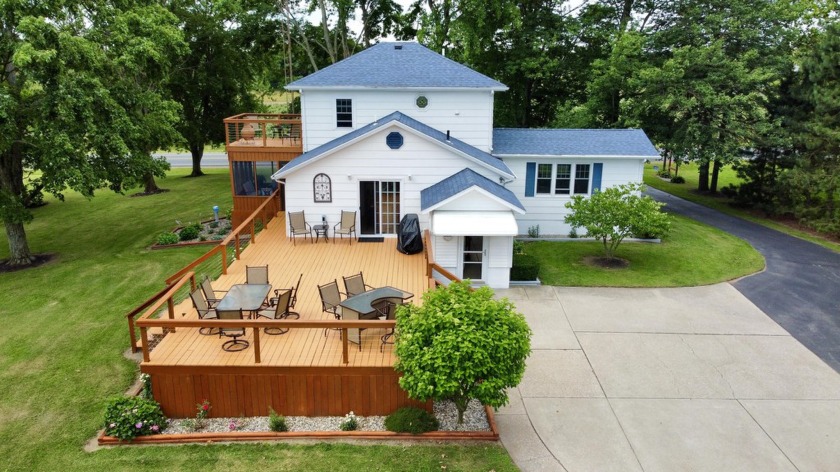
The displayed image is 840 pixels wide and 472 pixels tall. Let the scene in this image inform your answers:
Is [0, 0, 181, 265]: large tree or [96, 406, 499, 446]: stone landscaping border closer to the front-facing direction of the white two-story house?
the stone landscaping border

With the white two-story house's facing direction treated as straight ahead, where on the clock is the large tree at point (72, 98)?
The large tree is roughly at 3 o'clock from the white two-story house.

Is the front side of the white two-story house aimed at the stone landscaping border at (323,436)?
yes

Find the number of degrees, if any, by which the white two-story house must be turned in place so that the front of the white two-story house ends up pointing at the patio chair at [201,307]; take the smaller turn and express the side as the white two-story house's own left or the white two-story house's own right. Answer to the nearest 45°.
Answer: approximately 45° to the white two-story house's own right

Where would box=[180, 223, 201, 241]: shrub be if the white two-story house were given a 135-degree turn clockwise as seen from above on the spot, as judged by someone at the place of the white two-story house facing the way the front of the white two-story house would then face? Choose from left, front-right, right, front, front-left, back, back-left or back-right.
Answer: front-left

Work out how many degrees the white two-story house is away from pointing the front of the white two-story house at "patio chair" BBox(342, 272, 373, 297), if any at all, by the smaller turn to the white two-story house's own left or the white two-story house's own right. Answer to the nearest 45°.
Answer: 0° — it already faces it

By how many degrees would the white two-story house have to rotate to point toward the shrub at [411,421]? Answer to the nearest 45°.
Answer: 0° — it already faces it

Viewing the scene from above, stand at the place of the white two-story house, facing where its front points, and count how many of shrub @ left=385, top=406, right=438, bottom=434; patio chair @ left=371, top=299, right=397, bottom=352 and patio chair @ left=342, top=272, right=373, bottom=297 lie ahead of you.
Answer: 3

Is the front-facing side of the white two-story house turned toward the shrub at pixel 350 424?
yes

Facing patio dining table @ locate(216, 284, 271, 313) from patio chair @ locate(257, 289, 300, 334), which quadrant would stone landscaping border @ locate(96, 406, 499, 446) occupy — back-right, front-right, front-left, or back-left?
back-left

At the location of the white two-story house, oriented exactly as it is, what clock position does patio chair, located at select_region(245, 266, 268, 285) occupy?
The patio chair is roughly at 1 o'clock from the white two-story house.

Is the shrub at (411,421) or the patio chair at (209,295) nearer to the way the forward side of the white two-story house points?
the shrub

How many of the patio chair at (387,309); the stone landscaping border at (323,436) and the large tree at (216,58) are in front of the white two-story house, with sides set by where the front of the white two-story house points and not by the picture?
2

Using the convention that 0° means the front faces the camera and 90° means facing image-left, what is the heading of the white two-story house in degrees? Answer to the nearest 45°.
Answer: approximately 0°
